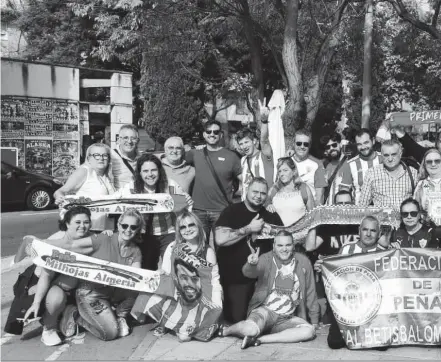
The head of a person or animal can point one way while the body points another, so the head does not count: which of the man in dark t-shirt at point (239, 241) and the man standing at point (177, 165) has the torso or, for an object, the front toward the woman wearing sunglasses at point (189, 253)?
the man standing

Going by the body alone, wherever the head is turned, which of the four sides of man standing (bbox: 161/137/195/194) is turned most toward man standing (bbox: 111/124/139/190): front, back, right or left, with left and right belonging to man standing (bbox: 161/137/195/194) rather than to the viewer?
right

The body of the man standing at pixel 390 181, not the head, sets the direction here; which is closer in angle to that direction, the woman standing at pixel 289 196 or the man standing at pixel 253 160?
the woman standing

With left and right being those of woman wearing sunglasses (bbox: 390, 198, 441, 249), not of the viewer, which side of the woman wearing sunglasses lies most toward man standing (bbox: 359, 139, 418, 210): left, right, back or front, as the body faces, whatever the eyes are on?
back
